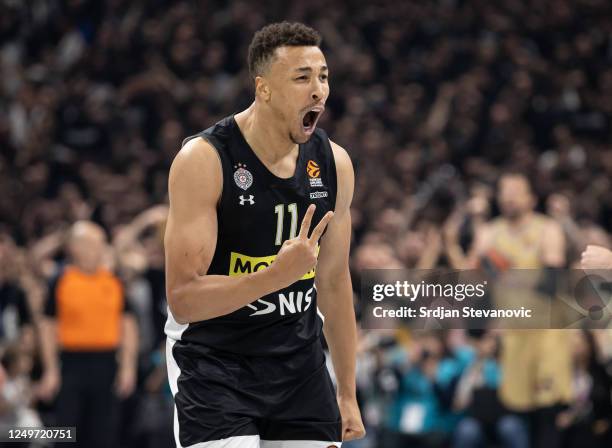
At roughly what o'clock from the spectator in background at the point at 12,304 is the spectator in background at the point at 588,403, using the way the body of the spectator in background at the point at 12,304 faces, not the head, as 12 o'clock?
the spectator in background at the point at 588,403 is roughly at 10 o'clock from the spectator in background at the point at 12,304.

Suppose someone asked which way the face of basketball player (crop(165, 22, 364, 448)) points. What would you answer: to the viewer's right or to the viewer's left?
to the viewer's right

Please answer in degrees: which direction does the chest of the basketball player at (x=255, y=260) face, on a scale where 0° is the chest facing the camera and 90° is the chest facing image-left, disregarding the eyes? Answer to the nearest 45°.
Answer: approximately 315°

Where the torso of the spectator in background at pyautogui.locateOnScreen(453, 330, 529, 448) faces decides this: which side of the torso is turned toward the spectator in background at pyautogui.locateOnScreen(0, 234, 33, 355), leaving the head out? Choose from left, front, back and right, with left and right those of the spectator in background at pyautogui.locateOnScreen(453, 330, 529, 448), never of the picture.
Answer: right

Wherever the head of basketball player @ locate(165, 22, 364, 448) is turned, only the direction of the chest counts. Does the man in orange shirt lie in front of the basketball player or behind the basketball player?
behind

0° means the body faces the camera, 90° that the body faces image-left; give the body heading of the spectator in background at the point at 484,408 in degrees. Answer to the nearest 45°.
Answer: approximately 0°

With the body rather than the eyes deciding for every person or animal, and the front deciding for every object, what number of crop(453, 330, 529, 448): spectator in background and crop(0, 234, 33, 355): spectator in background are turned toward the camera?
2
